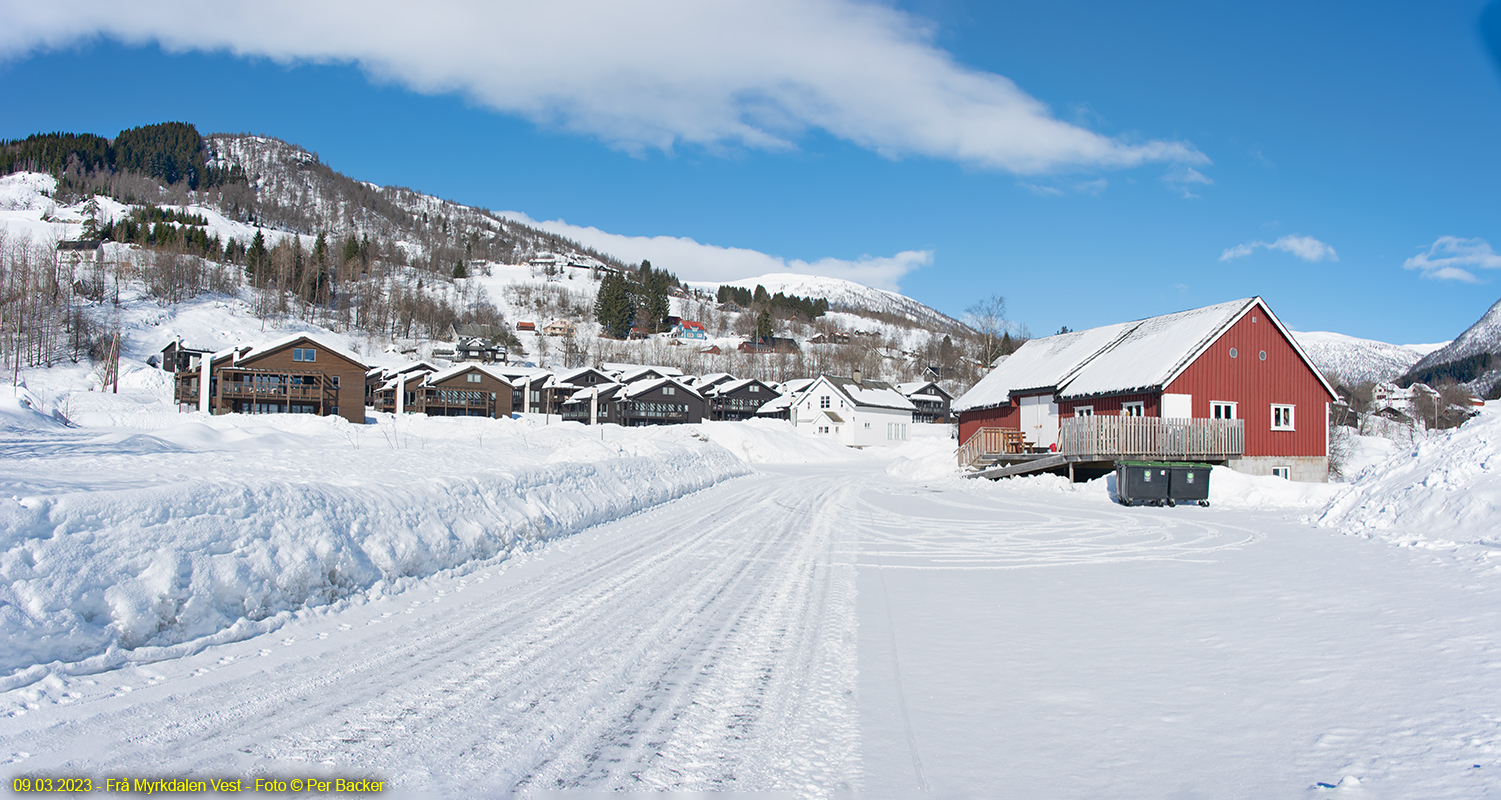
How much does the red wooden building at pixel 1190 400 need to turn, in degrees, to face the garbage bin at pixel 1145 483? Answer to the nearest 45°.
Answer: approximately 45° to its left

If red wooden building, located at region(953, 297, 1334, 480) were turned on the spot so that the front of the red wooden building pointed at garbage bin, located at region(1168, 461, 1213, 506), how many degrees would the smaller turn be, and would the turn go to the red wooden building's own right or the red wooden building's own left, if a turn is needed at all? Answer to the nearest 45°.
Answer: approximately 45° to the red wooden building's own left

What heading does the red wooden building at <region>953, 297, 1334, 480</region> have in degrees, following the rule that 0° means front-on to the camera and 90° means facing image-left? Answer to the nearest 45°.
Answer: approximately 45°
